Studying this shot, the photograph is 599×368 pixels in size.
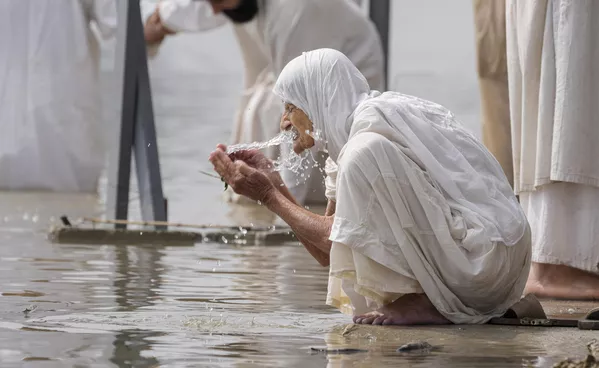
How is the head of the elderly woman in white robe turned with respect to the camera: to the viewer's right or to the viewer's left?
to the viewer's left

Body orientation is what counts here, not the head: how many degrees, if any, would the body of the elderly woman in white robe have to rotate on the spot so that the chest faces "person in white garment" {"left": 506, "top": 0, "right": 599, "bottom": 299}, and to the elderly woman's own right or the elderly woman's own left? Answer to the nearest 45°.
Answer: approximately 135° to the elderly woman's own right

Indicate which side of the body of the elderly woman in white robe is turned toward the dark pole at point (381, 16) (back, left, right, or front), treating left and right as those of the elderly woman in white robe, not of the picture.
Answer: right

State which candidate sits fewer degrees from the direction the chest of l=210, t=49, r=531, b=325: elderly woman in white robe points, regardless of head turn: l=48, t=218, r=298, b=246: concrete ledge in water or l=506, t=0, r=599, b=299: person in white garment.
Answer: the concrete ledge in water

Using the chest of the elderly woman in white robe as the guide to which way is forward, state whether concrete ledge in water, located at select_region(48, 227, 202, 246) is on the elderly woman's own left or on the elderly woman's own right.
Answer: on the elderly woman's own right

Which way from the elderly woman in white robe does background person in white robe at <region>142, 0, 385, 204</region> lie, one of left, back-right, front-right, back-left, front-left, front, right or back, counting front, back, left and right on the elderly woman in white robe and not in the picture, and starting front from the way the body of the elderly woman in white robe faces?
right

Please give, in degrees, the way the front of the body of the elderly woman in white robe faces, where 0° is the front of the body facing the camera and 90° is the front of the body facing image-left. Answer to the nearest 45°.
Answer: approximately 90°

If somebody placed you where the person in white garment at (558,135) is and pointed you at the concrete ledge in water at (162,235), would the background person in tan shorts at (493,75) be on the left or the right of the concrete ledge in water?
right

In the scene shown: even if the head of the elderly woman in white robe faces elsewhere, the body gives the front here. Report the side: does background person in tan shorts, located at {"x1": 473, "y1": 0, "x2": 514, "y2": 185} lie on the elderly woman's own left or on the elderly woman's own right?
on the elderly woman's own right

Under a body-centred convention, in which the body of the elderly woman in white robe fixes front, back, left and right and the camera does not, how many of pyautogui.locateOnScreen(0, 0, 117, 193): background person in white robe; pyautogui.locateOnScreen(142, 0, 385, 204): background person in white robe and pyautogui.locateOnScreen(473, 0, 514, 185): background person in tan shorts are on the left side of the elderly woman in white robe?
0
